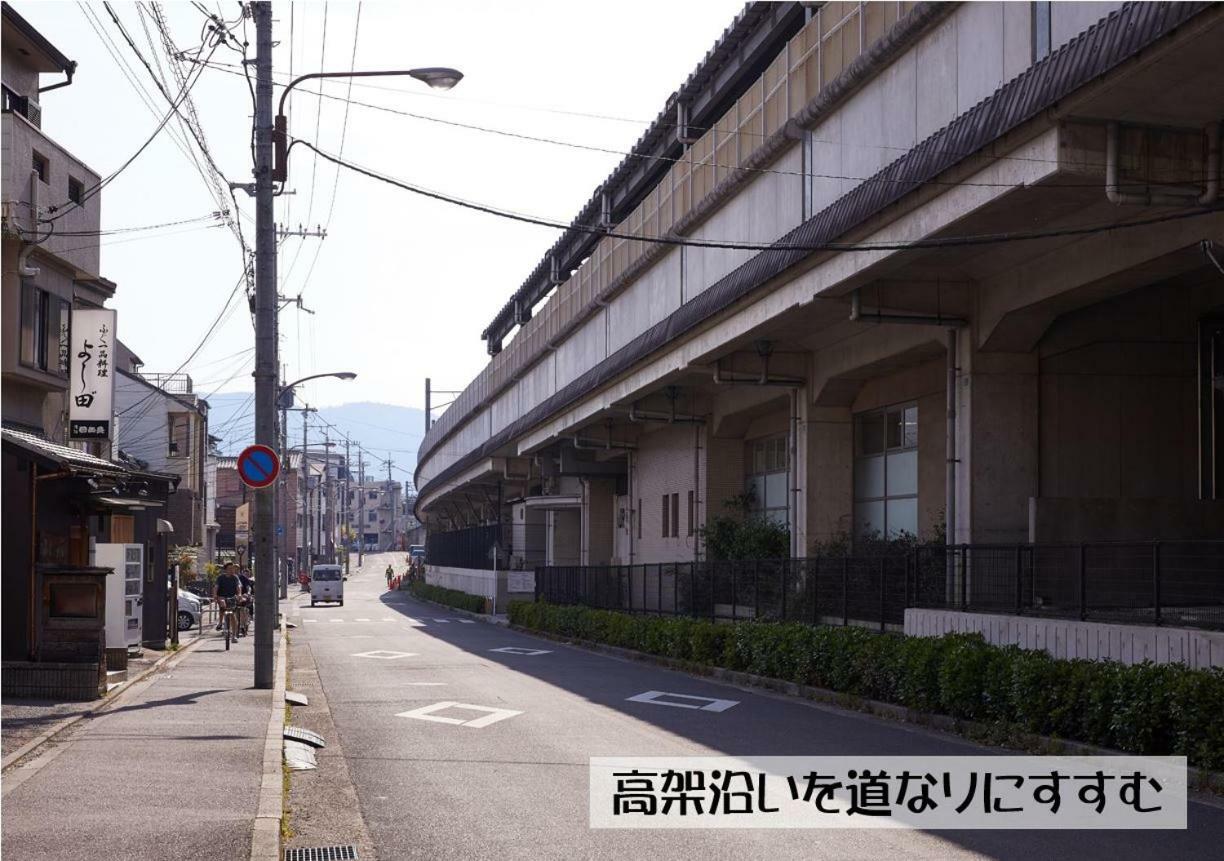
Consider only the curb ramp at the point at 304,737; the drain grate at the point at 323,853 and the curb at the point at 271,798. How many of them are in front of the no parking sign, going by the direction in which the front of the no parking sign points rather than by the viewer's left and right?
3

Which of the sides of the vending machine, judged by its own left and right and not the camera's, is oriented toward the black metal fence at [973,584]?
front

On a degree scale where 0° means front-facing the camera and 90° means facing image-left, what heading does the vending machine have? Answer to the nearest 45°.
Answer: approximately 315°

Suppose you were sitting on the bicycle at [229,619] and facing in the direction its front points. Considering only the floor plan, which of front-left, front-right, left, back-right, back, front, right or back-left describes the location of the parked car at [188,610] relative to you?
back

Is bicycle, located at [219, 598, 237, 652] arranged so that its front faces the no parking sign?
yes

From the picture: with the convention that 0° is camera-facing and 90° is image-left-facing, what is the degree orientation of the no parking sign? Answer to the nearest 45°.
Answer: approximately 0°

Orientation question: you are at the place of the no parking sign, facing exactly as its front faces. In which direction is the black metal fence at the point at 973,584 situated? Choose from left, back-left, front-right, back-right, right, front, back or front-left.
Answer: left

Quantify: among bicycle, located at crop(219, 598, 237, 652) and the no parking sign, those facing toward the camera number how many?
2

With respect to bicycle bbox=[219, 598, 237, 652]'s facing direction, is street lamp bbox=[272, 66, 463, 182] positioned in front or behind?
in front

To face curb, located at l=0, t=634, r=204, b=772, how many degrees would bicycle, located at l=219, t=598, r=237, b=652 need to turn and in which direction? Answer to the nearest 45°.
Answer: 0° — it already faces it

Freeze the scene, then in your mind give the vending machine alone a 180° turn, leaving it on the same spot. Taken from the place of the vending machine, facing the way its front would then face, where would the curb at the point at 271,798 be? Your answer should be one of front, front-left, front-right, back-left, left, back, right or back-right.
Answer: back-left
